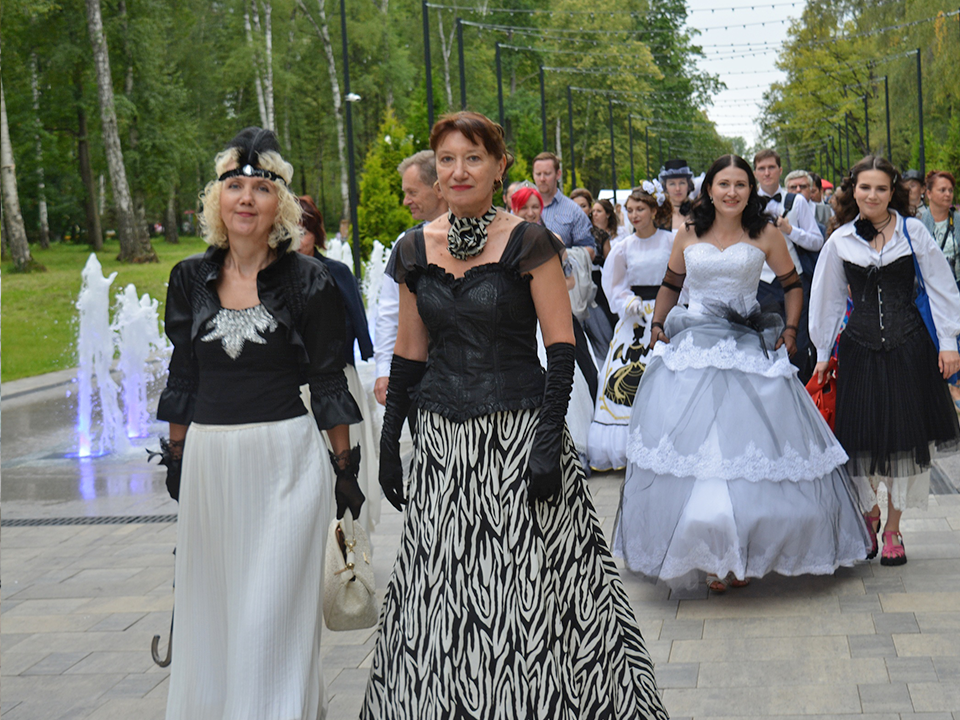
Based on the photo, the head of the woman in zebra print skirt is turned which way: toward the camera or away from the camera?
toward the camera

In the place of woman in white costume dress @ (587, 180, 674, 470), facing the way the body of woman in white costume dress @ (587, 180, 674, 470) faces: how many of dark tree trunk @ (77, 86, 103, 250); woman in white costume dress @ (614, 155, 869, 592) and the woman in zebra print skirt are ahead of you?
2

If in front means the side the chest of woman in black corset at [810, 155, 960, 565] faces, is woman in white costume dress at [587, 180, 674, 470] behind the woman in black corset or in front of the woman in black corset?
behind

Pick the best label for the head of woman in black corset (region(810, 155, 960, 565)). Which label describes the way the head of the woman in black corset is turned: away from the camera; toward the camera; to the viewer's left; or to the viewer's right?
toward the camera

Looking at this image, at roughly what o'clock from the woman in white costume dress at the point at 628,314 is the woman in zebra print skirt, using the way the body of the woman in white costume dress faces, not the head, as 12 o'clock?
The woman in zebra print skirt is roughly at 12 o'clock from the woman in white costume dress.

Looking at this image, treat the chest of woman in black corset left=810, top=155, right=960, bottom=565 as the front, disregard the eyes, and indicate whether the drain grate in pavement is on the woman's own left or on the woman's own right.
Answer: on the woman's own right

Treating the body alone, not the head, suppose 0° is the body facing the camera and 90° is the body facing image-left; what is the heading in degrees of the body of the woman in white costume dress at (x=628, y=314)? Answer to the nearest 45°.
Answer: approximately 0°

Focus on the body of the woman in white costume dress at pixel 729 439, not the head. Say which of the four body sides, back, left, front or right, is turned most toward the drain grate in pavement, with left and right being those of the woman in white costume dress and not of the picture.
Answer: right

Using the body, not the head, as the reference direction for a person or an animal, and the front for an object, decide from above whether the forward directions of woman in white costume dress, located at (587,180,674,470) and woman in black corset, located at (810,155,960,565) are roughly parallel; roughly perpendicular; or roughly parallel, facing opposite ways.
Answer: roughly parallel

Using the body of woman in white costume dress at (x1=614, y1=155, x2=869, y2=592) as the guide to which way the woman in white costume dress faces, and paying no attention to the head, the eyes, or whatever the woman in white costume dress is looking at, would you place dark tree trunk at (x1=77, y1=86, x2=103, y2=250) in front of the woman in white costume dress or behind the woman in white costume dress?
behind

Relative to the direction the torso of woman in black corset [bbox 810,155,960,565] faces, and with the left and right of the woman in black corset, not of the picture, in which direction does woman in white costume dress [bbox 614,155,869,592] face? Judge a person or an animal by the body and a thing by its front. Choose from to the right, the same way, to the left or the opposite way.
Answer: the same way

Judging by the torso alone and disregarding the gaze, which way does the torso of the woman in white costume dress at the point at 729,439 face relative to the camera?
toward the camera

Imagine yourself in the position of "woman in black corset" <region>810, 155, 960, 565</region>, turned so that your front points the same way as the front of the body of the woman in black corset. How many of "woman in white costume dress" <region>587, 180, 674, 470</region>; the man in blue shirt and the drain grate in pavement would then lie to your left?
0

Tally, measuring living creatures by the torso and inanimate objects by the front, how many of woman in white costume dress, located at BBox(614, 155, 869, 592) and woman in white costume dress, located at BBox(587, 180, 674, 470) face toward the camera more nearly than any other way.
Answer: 2

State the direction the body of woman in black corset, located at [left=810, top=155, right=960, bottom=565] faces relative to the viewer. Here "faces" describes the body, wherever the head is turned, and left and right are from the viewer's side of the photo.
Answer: facing the viewer
